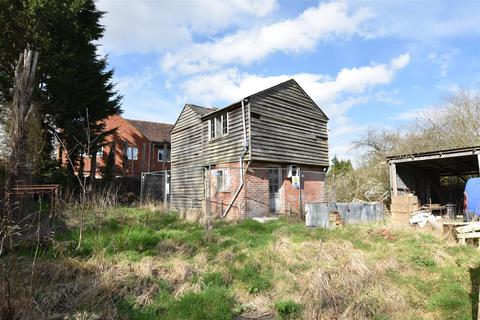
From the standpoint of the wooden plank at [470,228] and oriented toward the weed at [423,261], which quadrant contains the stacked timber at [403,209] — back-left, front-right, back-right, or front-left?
back-right

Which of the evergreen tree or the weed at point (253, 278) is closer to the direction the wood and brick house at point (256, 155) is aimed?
the weed

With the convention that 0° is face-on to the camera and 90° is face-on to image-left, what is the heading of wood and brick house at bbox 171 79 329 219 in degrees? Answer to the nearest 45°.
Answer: approximately 315°

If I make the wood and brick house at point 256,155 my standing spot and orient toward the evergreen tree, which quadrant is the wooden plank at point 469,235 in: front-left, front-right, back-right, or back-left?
back-left

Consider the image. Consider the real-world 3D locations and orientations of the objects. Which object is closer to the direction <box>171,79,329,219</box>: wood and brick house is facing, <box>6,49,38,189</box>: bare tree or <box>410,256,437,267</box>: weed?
the weed

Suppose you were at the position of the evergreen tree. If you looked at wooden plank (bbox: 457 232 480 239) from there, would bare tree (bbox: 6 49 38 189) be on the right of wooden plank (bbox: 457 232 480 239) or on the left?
right

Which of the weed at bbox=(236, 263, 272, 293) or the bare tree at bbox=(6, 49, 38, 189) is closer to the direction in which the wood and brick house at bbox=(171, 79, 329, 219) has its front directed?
the weed

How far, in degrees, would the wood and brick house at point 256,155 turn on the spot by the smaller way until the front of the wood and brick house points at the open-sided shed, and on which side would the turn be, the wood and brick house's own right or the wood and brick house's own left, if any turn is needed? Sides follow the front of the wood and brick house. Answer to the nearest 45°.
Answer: approximately 45° to the wood and brick house's own left

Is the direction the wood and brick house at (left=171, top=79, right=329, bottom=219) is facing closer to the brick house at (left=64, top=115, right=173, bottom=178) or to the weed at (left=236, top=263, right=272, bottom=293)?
the weed

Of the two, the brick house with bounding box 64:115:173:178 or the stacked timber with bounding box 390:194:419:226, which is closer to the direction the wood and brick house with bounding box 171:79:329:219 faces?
the stacked timber

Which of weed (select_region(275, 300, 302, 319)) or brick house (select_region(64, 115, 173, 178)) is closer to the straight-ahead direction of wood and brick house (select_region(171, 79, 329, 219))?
the weed

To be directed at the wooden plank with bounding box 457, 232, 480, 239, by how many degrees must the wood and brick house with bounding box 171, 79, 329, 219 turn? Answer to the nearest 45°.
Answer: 0° — it already faces it

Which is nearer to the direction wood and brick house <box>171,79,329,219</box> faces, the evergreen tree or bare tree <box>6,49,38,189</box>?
the bare tree

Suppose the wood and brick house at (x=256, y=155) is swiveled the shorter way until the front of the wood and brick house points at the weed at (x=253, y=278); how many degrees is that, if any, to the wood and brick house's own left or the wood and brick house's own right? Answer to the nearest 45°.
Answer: approximately 45° to the wood and brick house's own right

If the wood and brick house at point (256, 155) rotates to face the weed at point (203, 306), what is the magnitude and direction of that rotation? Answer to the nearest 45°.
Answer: approximately 45° to its right

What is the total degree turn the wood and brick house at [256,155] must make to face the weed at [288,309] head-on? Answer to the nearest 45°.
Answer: approximately 45° to its right
